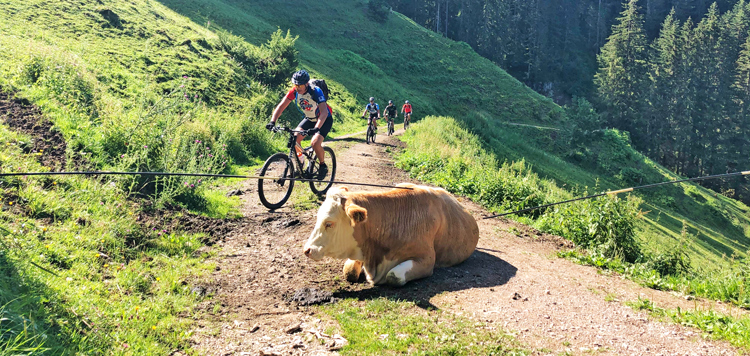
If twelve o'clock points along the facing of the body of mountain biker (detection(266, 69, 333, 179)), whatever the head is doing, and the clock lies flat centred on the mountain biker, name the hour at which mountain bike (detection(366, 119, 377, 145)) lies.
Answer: The mountain bike is roughly at 5 o'clock from the mountain biker.

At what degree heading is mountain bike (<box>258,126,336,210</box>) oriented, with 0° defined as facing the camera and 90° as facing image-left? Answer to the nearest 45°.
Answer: approximately 45°

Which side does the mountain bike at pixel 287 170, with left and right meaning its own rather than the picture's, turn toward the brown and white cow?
left

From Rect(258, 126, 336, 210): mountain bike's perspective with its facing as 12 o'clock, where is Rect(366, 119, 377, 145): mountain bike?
Rect(366, 119, 377, 145): mountain bike is roughly at 5 o'clock from Rect(258, 126, 336, 210): mountain bike.

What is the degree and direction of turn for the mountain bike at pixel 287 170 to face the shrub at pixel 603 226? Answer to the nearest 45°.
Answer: approximately 135° to its left

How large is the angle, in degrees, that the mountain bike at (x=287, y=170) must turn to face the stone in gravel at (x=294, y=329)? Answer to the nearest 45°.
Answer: approximately 45° to its left

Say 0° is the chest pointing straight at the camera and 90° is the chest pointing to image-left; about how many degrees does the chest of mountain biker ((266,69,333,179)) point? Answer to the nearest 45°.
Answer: approximately 45°

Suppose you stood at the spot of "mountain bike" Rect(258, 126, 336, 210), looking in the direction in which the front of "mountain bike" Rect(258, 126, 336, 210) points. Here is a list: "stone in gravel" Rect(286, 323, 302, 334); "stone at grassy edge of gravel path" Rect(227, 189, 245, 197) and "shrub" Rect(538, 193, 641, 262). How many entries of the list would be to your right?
1
